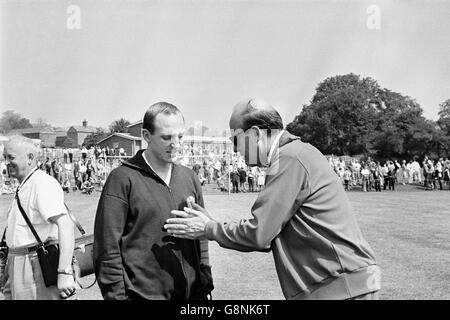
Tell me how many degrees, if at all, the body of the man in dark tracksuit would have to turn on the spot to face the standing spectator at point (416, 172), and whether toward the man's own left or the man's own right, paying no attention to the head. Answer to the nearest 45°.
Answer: approximately 90° to the man's own left

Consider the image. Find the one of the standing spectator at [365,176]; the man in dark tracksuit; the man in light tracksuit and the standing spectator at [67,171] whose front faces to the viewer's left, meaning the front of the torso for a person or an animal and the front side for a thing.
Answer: the man in light tracksuit

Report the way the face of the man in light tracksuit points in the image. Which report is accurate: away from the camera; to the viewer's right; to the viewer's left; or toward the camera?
to the viewer's left

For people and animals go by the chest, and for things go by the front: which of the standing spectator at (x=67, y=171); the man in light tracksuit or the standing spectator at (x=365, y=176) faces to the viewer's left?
the man in light tracksuit

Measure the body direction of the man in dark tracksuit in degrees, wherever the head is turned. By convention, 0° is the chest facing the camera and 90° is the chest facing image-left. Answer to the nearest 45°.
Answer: approximately 315°

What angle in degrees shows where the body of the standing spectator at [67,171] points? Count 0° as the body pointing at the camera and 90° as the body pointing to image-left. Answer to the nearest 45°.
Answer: approximately 0°

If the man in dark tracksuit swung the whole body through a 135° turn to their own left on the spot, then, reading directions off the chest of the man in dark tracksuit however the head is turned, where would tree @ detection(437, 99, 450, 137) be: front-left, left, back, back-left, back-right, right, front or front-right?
front-right

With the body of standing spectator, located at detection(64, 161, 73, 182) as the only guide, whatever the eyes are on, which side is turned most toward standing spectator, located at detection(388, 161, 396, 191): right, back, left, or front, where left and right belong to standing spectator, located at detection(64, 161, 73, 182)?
left

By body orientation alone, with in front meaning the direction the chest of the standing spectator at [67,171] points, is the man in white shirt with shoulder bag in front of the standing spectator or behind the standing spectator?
in front

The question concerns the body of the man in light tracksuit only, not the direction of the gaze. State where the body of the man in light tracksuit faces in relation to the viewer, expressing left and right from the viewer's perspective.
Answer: facing to the left of the viewer

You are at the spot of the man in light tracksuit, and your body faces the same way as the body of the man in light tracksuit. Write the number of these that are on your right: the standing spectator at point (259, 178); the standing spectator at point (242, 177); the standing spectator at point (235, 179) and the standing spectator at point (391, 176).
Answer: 4

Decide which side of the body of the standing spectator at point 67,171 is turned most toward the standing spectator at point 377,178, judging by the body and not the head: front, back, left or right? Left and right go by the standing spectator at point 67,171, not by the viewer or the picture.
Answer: left
